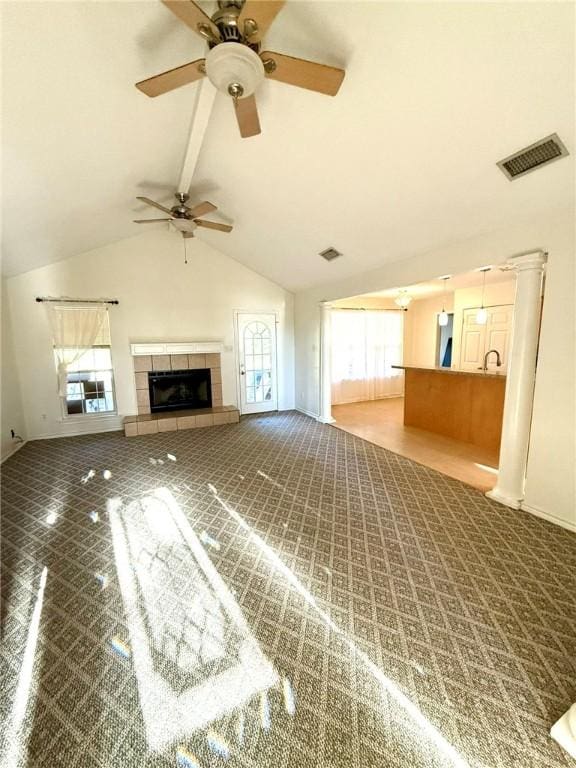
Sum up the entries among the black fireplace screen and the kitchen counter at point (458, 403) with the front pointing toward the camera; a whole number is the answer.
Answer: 1

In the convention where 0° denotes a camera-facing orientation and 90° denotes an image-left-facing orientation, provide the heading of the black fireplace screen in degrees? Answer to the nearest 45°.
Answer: approximately 0°

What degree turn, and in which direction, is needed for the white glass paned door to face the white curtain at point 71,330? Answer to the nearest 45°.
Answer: approximately 90° to its right

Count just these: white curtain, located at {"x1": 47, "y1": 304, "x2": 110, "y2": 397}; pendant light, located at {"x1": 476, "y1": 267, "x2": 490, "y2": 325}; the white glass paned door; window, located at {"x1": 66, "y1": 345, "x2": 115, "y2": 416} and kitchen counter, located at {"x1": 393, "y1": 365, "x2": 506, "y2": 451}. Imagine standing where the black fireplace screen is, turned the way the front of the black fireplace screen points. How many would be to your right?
2

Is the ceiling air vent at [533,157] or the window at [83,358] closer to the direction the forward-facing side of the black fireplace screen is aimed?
the ceiling air vent

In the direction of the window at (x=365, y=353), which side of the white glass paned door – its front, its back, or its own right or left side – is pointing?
left

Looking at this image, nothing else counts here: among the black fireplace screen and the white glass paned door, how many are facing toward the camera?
2

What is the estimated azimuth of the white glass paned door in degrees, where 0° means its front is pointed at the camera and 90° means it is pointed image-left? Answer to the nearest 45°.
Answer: approximately 0°

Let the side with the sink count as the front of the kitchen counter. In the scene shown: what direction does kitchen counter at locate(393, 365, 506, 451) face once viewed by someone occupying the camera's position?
facing away from the viewer and to the right of the viewer

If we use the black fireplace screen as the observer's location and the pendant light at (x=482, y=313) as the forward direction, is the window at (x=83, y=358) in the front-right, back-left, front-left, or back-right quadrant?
back-right

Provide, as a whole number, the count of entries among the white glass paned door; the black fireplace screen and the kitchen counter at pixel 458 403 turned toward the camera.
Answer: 2

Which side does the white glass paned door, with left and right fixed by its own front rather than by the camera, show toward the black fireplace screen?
right
